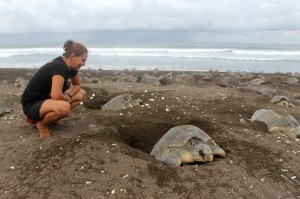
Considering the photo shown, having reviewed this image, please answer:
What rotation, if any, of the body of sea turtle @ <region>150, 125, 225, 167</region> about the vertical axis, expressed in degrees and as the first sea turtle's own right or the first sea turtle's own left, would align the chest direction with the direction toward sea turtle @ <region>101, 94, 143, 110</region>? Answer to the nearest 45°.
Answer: approximately 180°

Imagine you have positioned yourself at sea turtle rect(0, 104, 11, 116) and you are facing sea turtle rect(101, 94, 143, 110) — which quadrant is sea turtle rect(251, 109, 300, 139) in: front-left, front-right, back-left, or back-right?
front-right

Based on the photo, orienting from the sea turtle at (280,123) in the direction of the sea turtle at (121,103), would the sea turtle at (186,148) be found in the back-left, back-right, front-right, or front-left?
front-left

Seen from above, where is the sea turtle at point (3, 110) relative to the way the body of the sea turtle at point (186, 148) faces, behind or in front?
behind

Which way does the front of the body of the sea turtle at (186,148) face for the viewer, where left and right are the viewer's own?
facing the viewer and to the right of the viewer

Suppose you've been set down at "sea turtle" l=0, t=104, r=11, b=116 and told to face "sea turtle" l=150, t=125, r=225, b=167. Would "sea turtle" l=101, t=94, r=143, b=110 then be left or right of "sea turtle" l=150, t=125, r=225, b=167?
left

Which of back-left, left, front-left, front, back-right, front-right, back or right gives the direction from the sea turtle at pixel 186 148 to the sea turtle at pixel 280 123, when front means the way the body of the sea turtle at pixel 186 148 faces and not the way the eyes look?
left
